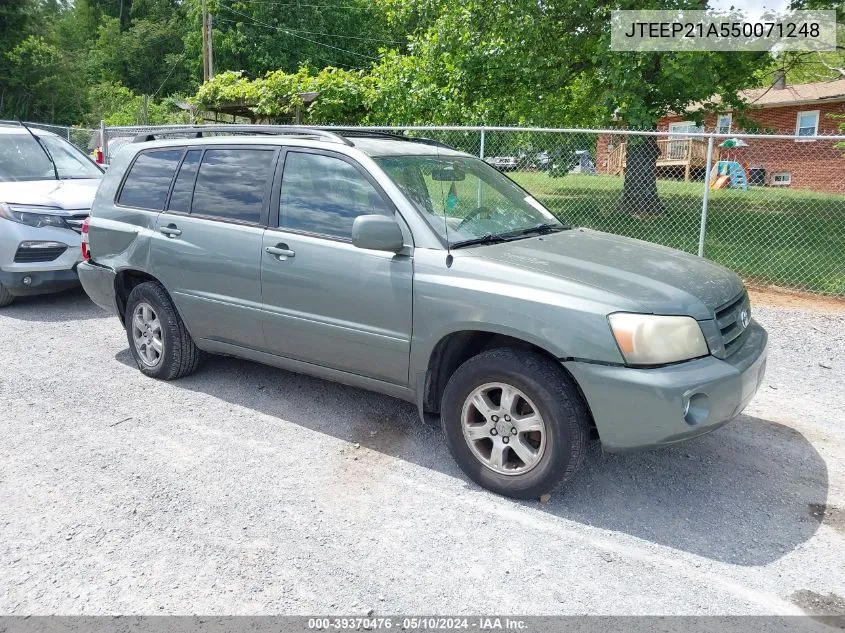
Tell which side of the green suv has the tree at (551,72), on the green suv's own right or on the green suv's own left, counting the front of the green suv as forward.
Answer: on the green suv's own left

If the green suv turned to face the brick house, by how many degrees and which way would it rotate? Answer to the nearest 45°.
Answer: approximately 90° to its left

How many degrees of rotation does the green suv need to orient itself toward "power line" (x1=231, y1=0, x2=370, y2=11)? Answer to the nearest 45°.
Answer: approximately 135° to its left

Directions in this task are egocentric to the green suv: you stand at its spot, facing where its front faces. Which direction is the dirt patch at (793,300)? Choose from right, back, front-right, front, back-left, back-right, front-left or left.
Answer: left

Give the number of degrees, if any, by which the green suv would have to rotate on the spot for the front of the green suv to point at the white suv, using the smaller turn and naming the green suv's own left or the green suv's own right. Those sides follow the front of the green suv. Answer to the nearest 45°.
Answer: approximately 180°
